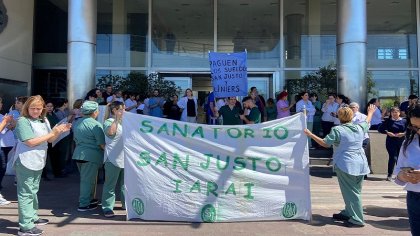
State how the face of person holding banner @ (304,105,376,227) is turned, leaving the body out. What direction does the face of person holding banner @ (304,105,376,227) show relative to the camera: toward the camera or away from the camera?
away from the camera

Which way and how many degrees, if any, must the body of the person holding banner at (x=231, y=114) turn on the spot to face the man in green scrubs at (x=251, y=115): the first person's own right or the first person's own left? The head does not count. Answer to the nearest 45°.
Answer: approximately 45° to the first person's own left

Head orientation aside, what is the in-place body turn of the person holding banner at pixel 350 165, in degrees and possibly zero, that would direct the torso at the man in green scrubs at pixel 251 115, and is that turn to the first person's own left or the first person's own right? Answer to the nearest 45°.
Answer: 0° — they already face them

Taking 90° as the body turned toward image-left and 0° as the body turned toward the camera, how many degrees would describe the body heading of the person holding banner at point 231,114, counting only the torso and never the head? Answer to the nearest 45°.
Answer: approximately 0°

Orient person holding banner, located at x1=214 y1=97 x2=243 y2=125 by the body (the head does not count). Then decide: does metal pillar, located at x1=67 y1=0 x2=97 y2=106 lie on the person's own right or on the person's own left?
on the person's own right

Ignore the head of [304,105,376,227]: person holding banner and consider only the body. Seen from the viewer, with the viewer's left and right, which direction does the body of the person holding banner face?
facing away from the viewer and to the left of the viewer
